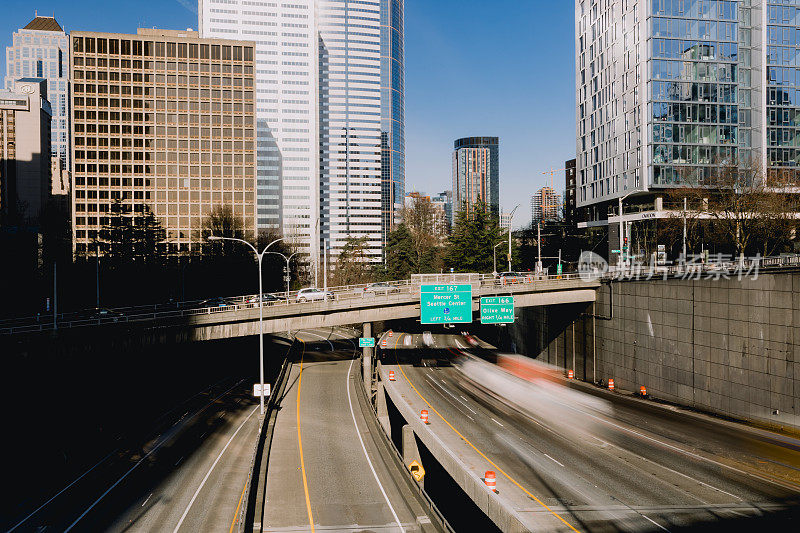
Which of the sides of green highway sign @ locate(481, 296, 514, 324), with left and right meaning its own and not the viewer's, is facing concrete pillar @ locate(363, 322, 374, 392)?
right

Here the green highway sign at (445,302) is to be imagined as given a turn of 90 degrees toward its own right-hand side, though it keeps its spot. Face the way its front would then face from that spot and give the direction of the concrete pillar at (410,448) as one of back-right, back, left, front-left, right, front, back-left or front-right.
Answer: left

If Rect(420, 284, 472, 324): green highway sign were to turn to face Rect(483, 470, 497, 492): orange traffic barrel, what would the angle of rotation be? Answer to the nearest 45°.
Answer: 0° — it already faces it

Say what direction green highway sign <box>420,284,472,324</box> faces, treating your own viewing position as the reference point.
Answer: facing the viewer

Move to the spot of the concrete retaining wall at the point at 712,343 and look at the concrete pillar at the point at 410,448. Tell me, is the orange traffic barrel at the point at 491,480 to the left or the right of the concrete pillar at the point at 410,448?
left

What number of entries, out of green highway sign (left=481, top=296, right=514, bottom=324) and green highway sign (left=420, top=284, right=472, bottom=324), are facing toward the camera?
2

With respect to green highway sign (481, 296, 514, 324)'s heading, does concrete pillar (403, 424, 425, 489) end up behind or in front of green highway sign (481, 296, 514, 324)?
in front

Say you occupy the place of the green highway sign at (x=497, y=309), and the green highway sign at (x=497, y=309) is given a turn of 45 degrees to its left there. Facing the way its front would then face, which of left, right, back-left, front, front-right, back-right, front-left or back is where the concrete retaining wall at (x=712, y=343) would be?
front

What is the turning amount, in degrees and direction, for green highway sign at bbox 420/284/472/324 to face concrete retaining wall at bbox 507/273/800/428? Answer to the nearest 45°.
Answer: approximately 45° to its left

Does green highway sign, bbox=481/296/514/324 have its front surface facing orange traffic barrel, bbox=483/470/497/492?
yes

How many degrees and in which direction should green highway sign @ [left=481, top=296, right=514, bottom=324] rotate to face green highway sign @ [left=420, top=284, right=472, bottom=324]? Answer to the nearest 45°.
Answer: approximately 45° to its right

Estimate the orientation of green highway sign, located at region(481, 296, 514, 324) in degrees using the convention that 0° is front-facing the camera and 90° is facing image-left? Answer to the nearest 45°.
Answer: approximately 0°
